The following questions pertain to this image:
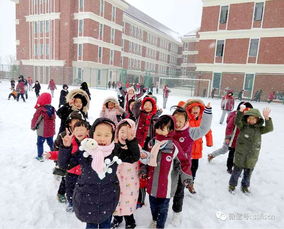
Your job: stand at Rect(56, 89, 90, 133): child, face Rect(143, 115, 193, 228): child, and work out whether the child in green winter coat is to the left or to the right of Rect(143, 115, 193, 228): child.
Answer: left

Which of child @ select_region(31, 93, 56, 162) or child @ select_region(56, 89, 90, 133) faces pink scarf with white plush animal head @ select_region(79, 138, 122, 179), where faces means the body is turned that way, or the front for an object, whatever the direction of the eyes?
child @ select_region(56, 89, 90, 133)

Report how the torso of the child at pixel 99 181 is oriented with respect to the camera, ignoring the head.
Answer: toward the camera

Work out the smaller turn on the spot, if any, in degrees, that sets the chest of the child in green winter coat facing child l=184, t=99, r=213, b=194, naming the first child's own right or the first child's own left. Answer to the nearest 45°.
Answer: approximately 45° to the first child's own right

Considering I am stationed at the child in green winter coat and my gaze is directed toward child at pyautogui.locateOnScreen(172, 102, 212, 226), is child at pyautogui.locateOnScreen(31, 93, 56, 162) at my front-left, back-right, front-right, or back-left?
front-right

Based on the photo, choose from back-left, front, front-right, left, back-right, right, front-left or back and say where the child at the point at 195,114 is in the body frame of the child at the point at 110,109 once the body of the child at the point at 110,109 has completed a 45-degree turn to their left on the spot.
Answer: front

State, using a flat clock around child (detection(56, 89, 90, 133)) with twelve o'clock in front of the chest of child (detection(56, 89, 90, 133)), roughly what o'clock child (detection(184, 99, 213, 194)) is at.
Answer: child (detection(184, 99, 213, 194)) is roughly at 10 o'clock from child (detection(56, 89, 90, 133)).

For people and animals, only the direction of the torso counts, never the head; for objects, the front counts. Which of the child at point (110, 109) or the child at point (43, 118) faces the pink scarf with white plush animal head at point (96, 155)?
the child at point (110, 109)

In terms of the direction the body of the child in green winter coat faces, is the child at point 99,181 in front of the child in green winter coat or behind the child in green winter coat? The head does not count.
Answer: in front

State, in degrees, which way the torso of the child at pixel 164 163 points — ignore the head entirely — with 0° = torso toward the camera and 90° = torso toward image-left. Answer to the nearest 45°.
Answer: approximately 45°

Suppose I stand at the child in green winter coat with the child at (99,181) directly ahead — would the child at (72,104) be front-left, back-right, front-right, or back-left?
front-right

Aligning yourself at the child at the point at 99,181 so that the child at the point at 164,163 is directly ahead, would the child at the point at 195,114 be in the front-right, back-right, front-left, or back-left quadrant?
front-left

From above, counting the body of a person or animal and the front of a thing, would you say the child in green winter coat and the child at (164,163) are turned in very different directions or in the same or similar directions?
same or similar directions

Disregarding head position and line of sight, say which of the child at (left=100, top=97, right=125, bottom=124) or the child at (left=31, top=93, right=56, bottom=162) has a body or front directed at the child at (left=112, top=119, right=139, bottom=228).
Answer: the child at (left=100, top=97, right=125, bottom=124)

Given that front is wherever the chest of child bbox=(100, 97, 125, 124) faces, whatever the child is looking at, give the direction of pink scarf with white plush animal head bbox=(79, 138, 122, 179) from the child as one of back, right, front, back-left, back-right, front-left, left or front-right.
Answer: front

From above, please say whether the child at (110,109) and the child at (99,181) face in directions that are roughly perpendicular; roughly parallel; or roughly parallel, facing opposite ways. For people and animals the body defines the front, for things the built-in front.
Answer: roughly parallel

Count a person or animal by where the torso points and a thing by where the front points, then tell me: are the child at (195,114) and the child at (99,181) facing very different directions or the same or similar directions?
same or similar directions

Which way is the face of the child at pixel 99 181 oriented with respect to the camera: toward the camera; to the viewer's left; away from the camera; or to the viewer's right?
toward the camera
